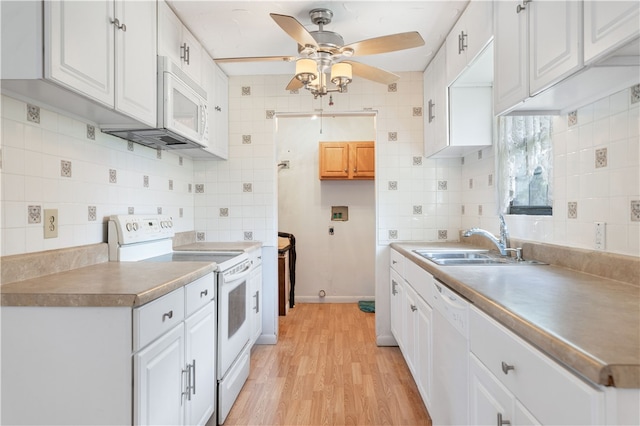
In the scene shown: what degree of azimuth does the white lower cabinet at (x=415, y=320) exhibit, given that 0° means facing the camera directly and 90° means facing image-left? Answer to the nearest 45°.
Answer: approximately 90°

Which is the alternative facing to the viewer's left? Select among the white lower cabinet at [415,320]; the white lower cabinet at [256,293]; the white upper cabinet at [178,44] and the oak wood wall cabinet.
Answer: the white lower cabinet at [415,320]

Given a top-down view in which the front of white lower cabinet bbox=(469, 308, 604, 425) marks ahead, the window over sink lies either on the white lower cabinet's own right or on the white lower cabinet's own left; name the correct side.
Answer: on the white lower cabinet's own right

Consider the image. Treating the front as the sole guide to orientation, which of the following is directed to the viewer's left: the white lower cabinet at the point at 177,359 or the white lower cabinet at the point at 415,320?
the white lower cabinet at the point at 415,320

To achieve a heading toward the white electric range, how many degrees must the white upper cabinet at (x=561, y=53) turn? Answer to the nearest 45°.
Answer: approximately 45° to its right

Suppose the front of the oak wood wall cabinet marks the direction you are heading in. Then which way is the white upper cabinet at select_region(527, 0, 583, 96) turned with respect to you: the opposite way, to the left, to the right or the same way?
to the right

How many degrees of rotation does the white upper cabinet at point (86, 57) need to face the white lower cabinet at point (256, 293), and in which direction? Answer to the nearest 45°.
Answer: approximately 90° to its left

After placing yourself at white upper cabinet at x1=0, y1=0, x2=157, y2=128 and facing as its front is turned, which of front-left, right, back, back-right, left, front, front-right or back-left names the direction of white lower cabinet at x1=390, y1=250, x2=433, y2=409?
front-left

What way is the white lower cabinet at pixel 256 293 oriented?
to the viewer's right

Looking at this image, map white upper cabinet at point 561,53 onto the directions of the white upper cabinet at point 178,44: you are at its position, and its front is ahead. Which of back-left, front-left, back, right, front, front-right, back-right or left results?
front

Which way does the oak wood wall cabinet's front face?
toward the camera

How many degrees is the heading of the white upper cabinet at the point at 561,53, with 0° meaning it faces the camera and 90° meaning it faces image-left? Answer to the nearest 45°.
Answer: approximately 45°

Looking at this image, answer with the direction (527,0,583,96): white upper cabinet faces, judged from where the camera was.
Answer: facing the viewer and to the left of the viewer

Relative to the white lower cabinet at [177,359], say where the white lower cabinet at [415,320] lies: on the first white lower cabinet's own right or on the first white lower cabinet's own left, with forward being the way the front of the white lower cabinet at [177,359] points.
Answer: on the first white lower cabinet's own left
